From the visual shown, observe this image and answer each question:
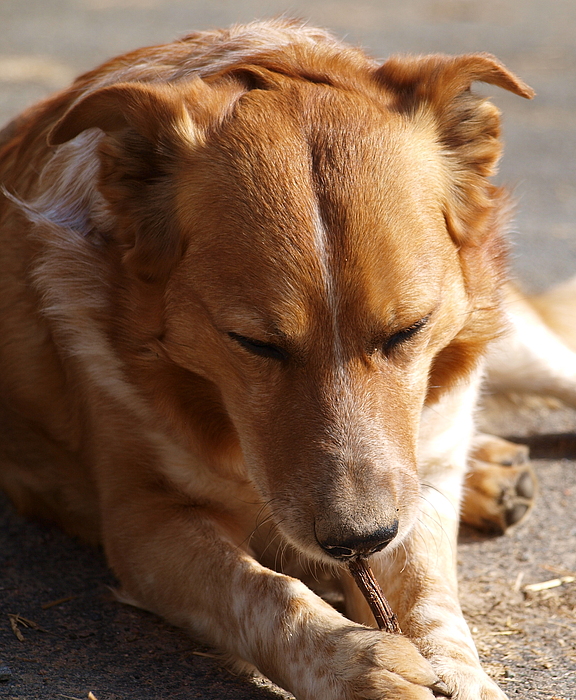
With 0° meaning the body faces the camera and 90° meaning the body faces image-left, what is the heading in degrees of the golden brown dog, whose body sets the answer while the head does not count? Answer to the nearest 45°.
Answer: approximately 315°

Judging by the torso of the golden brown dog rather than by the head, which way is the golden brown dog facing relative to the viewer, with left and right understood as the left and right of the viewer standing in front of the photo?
facing the viewer and to the right of the viewer
